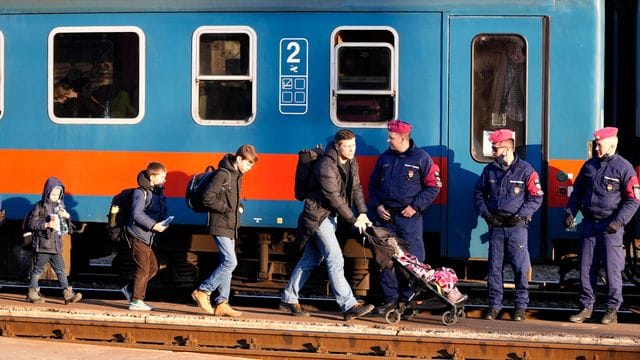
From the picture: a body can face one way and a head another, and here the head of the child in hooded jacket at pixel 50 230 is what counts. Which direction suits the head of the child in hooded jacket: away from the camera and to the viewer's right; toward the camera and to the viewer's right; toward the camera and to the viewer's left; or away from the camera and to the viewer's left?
toward the camera and to the viewer's right

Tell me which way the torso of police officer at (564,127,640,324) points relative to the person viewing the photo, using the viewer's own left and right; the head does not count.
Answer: facing the viewer and to the left of the viewer

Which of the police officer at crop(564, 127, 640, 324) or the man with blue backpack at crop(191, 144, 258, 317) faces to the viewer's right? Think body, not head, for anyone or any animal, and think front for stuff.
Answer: the man with blue backpack

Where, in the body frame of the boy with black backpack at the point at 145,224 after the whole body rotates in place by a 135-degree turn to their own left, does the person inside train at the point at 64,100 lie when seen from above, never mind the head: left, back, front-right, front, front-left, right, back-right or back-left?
front

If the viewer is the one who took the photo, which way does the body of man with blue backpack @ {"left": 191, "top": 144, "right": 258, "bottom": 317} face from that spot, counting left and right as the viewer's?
facing to the right of the viewer

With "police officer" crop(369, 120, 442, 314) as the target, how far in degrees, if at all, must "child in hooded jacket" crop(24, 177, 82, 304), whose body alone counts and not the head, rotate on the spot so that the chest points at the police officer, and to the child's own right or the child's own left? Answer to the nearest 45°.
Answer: approximately 45° to the child's own left

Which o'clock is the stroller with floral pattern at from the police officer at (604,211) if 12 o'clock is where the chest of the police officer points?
The stroller with floral pattern is roughly at 1 o'clock from the police officer.

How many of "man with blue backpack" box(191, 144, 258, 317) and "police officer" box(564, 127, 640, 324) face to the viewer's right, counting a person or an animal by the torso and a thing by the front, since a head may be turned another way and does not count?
1

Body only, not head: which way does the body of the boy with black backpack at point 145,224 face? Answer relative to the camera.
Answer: to the viewer's right

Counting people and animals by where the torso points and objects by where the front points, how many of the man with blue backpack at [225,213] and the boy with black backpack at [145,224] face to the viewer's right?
2

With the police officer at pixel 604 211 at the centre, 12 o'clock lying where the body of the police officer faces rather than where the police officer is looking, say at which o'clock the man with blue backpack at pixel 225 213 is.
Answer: The man with blue backpack is roughly at 1 o'clock from the police officer.

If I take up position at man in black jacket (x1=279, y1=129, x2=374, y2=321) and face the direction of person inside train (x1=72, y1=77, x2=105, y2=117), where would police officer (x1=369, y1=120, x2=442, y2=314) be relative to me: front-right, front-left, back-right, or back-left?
back-right
